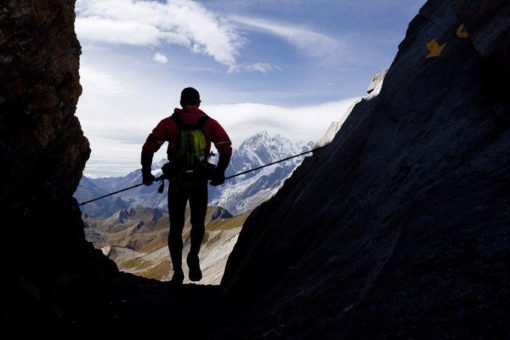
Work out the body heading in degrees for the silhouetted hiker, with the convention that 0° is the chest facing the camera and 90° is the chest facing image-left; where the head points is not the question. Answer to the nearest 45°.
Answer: approximately 180°
